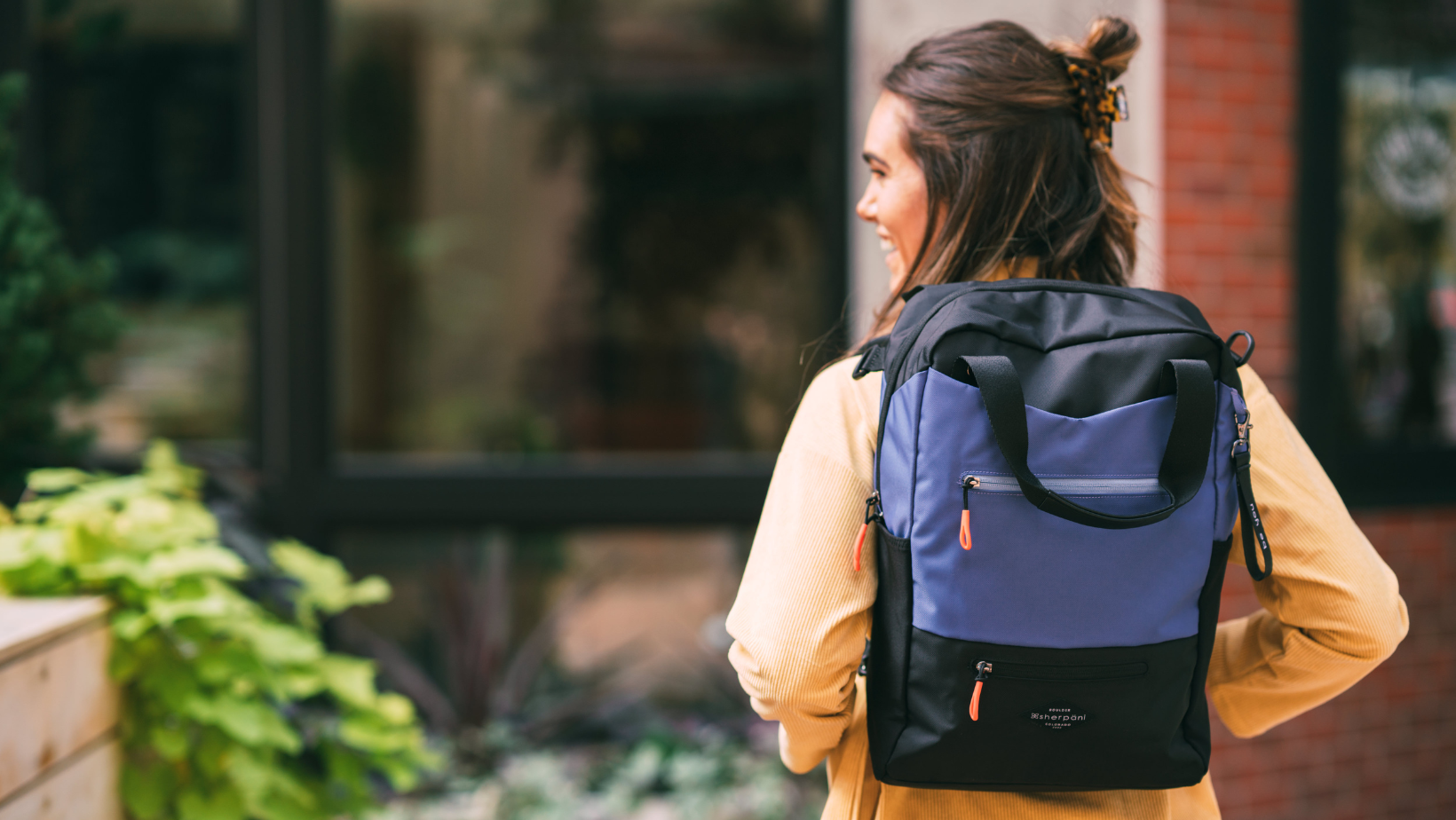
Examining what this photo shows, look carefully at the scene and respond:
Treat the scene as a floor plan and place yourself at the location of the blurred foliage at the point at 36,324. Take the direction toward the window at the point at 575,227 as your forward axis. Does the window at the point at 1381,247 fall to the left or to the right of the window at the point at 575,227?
right

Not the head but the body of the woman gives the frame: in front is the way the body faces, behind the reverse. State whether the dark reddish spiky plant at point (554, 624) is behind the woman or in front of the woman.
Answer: in front

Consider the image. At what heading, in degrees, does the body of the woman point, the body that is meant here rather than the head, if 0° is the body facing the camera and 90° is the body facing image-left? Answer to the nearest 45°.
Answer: approximately 180°

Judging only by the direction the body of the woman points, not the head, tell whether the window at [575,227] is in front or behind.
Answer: in front
